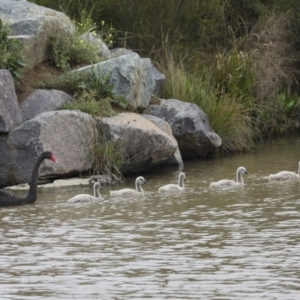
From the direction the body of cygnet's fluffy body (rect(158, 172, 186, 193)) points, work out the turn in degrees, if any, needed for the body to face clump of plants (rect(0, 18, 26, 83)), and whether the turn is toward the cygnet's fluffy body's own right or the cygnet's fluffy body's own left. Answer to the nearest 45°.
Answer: approximately 135° to the cygnet's fluffy body's own left

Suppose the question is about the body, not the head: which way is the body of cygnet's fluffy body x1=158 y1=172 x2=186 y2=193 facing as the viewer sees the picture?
to the viewer's right

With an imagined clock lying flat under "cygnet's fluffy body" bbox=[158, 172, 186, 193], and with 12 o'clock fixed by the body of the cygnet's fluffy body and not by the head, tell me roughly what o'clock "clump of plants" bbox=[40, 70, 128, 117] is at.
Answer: The clump of plants is roughly at 8 o'clock from the cygnet's fluffy body.

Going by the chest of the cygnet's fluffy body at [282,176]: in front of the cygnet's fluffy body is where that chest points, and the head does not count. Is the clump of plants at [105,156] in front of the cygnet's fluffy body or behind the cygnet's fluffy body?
behind

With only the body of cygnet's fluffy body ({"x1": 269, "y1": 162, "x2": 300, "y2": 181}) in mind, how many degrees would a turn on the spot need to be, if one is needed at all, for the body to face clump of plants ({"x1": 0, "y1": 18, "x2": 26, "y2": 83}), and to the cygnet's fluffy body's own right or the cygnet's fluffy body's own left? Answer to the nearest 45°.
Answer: approximately 180°

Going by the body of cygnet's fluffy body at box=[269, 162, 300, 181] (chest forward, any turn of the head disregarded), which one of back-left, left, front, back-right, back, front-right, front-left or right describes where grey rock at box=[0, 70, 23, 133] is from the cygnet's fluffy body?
back

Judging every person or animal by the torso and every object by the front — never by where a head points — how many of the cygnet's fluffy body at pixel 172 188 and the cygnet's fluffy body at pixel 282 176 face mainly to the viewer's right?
2

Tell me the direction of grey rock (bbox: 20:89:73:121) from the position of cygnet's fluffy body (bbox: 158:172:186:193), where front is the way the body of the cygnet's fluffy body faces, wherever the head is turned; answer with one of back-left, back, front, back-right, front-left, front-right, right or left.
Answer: back-left

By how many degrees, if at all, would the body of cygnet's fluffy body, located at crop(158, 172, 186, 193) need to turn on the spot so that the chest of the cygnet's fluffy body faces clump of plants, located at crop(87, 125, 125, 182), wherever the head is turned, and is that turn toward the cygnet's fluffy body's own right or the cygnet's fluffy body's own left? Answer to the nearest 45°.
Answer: approximately 135° to the cygnet's fluffy body's own left
